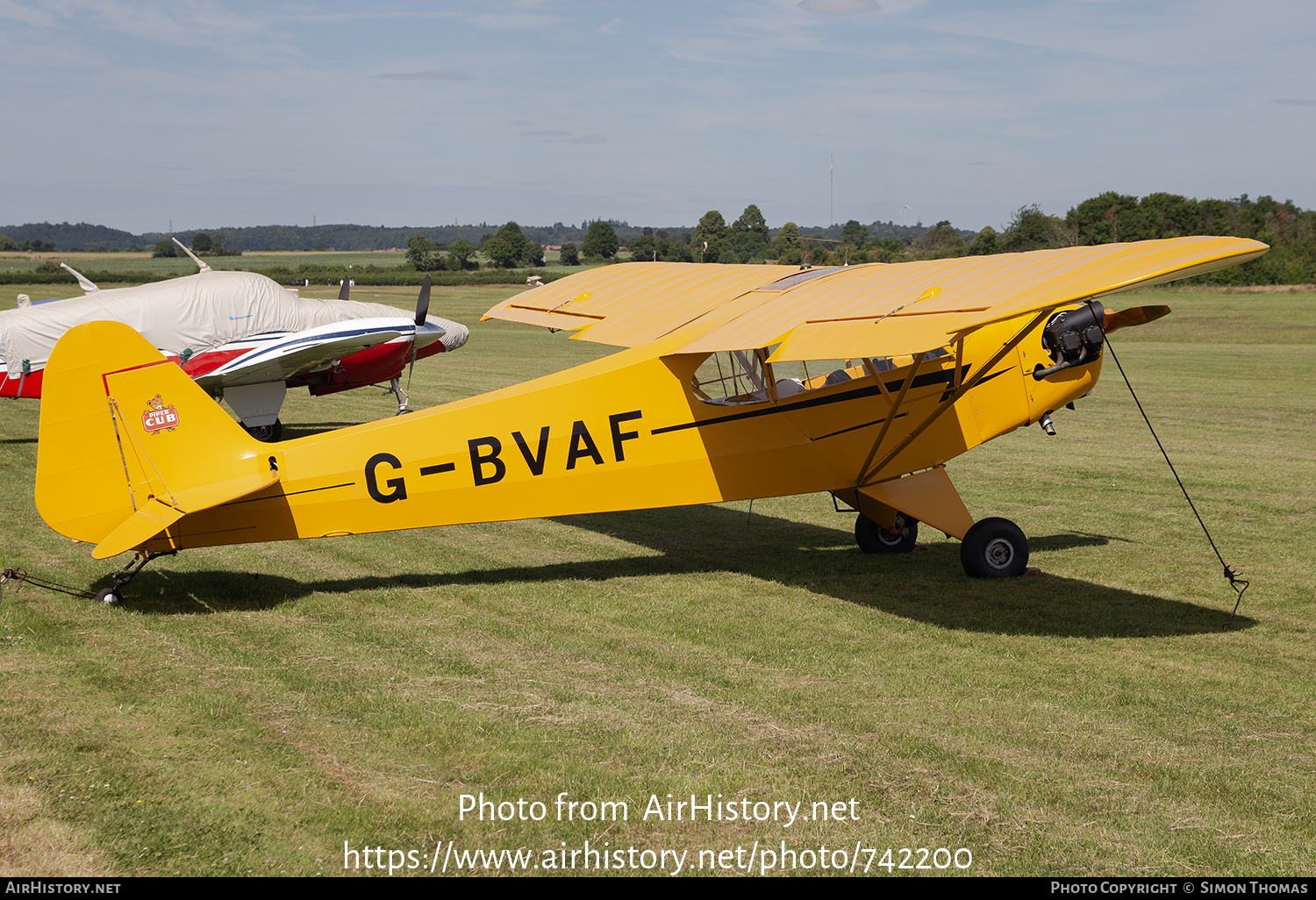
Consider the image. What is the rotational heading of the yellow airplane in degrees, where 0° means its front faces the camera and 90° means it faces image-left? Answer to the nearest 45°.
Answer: approximately 225°

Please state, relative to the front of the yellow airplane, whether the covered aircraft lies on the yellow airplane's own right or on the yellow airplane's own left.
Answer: on the yellow airplane's own left
